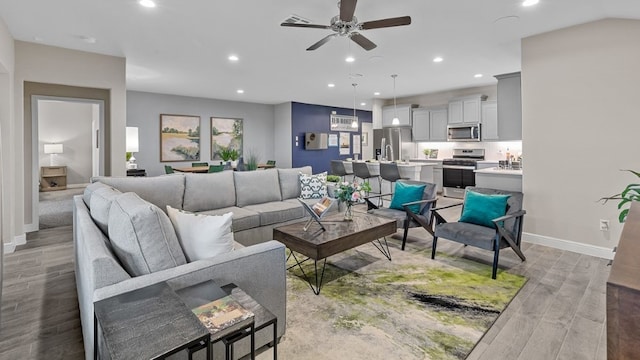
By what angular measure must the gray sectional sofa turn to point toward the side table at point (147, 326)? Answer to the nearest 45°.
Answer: approximately 45° to its right

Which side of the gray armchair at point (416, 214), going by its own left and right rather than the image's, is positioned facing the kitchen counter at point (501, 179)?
back

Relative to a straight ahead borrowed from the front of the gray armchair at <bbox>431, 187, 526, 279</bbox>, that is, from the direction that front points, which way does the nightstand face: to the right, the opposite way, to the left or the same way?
to the left

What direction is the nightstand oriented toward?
toward the camera

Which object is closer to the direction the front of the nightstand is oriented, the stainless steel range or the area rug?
the area rug

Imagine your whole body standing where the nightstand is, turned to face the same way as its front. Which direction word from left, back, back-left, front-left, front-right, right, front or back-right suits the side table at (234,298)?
front

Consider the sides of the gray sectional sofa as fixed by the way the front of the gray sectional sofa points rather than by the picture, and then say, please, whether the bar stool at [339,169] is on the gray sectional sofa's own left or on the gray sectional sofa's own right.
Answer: on the gray sectional sofa's own left

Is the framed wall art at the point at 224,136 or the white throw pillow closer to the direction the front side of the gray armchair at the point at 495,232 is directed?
the white throw pillow

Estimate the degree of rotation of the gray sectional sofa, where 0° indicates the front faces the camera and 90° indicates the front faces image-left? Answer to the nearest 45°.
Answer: approximately 315°

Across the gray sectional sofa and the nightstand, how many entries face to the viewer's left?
0

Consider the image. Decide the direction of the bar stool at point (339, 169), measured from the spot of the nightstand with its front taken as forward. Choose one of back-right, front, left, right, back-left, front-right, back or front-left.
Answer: front-left

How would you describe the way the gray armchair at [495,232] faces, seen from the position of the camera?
facing the viewer and to the left of the viewer

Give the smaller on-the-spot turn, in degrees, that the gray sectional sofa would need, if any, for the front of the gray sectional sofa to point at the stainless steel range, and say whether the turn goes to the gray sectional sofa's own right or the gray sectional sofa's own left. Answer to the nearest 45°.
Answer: approximately 90° to the gray sectional sofa's own left
